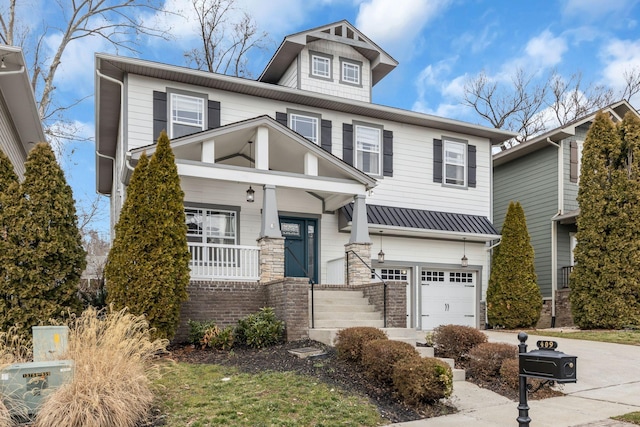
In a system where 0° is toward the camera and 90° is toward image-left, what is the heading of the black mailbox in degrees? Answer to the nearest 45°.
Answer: approximately 315°

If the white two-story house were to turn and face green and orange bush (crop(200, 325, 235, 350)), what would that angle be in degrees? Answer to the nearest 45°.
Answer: approximately 45° to its right

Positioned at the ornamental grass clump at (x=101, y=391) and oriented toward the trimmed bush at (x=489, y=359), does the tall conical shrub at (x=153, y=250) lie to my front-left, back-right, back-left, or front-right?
front-left

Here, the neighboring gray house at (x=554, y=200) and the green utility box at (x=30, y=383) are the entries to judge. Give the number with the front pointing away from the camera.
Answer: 0

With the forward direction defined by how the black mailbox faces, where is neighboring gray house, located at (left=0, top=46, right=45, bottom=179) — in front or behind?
behind

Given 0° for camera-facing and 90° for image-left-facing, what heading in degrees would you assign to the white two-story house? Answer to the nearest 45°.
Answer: approximately 315°

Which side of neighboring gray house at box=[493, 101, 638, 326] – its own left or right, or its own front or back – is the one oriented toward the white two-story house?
right

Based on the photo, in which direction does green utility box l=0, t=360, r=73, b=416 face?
toward the camera

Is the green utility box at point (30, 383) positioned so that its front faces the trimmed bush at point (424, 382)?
no

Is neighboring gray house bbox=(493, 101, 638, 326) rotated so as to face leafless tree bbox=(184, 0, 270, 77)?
no

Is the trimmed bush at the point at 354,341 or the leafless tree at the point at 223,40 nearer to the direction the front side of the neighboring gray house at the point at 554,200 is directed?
the trimmed bush

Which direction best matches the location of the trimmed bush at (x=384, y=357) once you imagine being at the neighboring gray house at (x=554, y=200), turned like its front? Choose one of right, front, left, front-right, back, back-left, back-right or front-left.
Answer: front-right

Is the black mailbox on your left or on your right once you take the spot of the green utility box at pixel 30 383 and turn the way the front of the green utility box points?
on your left

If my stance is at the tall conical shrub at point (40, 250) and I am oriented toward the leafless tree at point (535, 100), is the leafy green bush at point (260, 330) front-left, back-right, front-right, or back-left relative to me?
front-right

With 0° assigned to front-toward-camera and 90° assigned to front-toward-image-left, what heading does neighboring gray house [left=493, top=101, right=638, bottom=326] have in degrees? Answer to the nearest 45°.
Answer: approximately 315°
